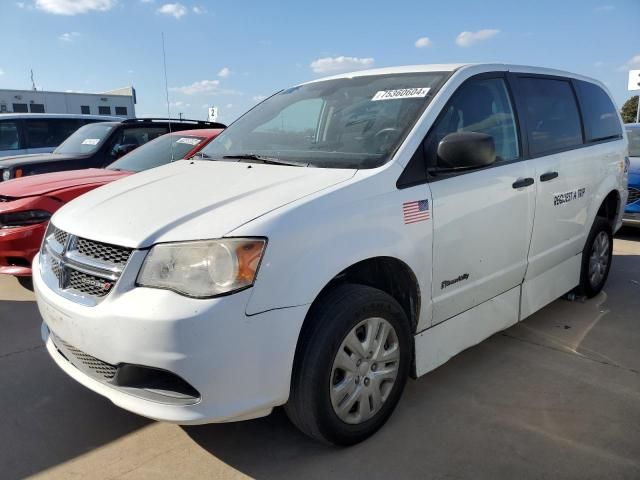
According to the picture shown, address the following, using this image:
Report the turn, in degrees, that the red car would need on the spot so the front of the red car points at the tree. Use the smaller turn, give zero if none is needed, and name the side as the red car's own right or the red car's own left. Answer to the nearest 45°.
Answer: approximately 180°

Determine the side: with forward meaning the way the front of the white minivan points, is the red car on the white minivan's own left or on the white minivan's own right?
on the white minivan's own right

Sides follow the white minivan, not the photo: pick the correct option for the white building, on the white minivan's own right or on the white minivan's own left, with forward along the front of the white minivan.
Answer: on the white minivan's own right

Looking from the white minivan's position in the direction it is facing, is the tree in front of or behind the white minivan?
behind

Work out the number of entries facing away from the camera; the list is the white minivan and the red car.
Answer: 0

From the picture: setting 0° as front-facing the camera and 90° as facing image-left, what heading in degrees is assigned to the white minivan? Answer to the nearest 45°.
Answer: approximately 45°

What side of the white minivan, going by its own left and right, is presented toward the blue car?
back

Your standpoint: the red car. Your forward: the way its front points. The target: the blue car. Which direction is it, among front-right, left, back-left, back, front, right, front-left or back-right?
back-left
